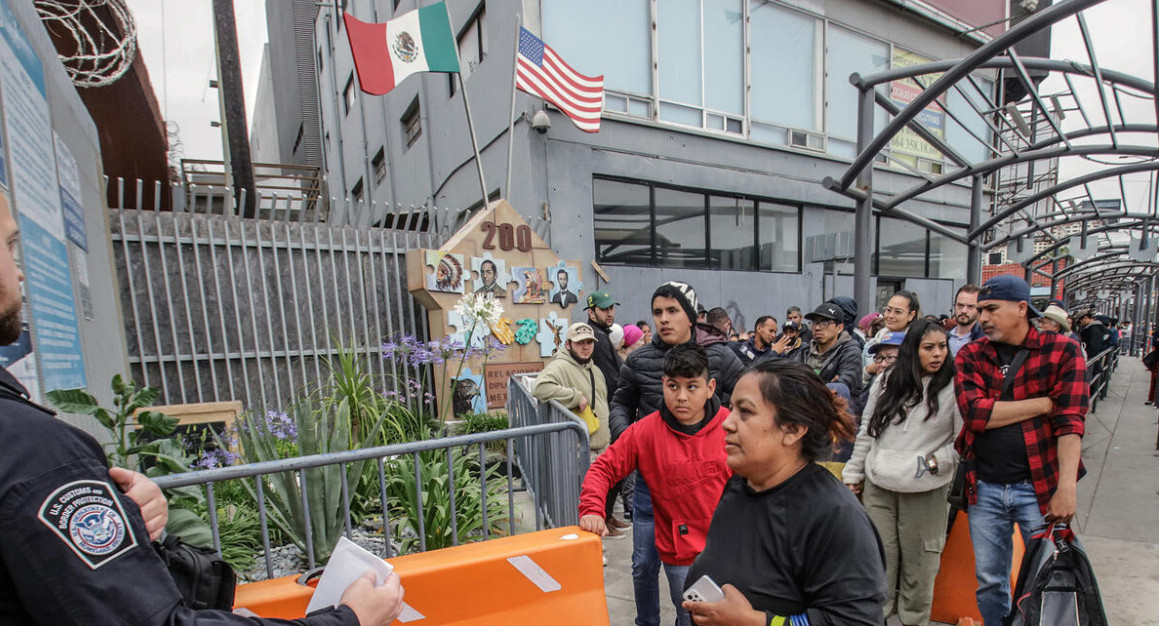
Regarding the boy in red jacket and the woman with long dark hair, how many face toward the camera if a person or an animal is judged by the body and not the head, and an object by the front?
2

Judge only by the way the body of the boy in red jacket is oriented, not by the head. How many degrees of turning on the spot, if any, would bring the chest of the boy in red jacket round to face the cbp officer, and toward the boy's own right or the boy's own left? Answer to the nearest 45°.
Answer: approximately 45° to the boy's own right

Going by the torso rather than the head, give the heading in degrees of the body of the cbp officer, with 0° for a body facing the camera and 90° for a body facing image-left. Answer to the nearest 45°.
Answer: approximately 270°

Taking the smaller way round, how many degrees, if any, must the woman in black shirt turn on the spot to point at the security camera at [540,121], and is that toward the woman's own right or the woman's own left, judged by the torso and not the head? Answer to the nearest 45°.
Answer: approximately 90° to the woman's own right

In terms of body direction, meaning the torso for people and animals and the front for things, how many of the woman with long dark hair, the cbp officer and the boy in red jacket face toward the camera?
2

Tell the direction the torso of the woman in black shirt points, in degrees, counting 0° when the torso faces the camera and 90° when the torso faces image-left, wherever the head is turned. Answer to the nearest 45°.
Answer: approximately 45°

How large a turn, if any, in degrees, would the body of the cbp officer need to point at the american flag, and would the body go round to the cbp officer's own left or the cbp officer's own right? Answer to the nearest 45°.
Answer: approximately 45° to the cbp officer's own left

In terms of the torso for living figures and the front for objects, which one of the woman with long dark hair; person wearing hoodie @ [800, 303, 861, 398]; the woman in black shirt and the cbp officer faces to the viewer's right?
the cbp officer

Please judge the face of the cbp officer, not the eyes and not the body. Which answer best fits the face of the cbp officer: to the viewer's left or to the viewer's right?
to the viewer's right

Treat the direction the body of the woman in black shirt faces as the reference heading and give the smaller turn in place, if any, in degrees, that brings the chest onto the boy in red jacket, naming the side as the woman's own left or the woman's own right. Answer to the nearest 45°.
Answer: approximately 90° to the woman's own right
